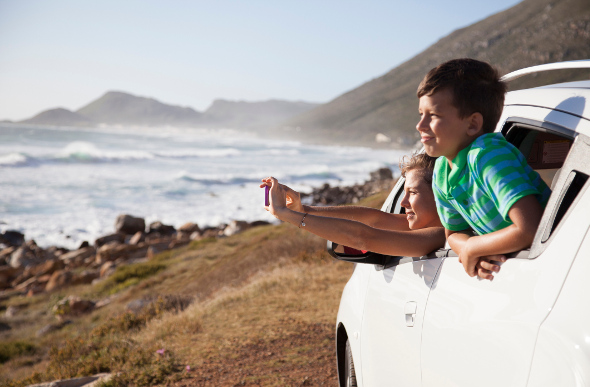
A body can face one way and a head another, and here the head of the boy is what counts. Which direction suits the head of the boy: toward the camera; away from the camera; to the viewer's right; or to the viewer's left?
to the viewer's left

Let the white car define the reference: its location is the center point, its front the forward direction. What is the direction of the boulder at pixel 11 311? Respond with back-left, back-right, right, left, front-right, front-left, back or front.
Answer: front

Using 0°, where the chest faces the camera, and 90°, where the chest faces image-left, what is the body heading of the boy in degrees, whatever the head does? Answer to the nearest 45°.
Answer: approximately 45°

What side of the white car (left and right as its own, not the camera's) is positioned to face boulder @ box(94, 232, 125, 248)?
front

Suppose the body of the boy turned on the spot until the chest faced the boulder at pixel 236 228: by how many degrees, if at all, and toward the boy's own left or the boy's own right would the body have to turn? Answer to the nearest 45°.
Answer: approximately 90° to the boy's own right

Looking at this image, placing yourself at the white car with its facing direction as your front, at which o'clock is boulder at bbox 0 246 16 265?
The boulder is roughly at 12 o'clock from the white car.

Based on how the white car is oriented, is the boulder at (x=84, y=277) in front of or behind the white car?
in front

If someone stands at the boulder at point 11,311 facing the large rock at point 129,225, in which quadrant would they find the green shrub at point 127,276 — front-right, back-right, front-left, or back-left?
front-right

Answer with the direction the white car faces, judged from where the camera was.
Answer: facing away from the viewer and to the left of the viewer

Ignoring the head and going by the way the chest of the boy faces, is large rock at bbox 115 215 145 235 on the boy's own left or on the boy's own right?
on the boy's own right

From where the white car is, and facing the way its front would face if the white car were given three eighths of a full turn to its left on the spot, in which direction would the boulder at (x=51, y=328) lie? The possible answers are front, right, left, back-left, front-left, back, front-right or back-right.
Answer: back-right
